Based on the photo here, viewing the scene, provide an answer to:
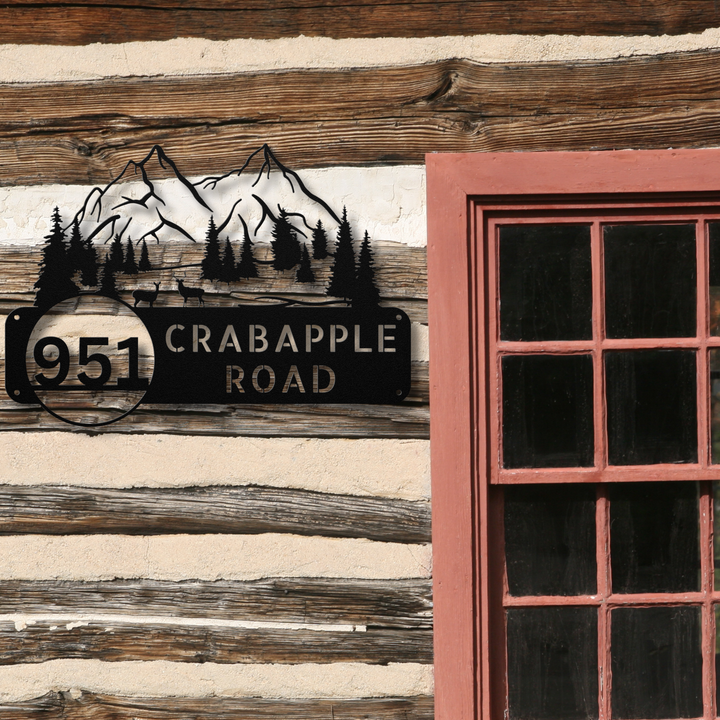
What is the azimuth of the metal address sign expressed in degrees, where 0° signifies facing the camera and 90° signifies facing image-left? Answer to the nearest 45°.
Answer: approximately 0°
